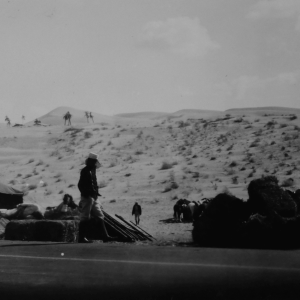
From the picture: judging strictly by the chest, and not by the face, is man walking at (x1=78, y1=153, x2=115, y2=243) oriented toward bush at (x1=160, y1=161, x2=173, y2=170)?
no
